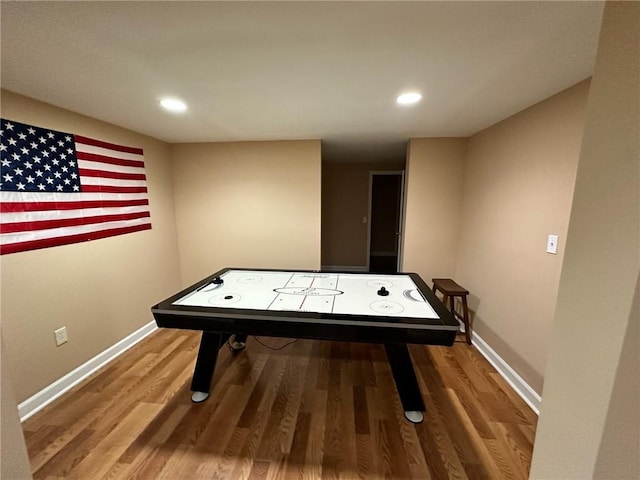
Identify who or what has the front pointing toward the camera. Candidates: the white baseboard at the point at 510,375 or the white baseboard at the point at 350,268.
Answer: the white baseboard at the point at 350,268

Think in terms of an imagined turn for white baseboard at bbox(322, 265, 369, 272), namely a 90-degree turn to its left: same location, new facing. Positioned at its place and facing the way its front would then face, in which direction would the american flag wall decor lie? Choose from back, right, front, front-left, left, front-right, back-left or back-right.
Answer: back-right

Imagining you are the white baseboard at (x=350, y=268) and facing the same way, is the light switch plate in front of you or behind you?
in front

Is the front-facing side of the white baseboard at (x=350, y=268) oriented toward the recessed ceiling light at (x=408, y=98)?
yes

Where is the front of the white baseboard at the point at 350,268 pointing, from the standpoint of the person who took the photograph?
facing the viewer

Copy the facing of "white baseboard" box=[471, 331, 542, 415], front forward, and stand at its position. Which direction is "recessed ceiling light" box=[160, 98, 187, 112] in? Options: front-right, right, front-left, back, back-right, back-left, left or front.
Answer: front-left

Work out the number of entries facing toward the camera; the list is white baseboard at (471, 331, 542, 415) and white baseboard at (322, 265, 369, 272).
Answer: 1

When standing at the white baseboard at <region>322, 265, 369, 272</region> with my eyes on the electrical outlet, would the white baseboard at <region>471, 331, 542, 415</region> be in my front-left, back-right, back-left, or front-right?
front-left

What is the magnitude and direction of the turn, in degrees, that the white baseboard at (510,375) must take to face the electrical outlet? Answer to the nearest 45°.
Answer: approximately 45° to its left

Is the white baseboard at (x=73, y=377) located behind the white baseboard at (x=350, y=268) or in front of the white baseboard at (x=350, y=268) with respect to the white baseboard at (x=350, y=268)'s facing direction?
in front

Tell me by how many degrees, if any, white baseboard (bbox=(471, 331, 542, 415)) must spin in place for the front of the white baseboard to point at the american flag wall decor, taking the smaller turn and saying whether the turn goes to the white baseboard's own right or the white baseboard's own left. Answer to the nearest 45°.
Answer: approximately 45° to the white baseboard's own left

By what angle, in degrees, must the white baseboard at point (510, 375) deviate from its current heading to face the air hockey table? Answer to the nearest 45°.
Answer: approximately 45° to its left

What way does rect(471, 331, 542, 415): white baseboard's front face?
to the viewer's left
